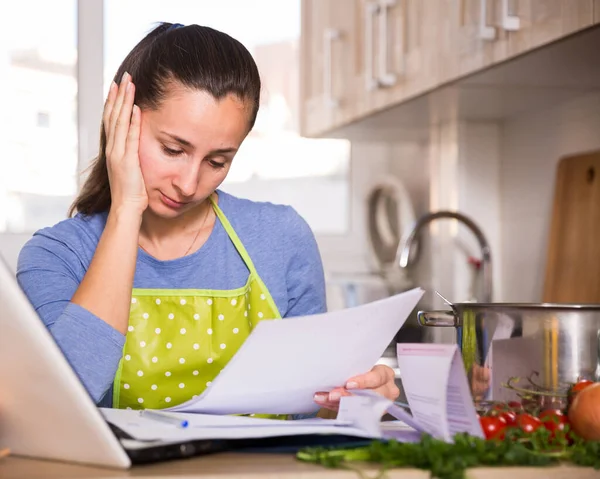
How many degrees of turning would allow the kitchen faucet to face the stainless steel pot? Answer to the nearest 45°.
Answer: approximately 90° to its left

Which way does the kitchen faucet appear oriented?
to the viewer's left

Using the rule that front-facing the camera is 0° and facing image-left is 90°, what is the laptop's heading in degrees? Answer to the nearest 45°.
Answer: approximately 225°

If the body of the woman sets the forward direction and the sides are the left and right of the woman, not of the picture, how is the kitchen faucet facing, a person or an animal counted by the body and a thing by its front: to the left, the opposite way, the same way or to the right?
to the right

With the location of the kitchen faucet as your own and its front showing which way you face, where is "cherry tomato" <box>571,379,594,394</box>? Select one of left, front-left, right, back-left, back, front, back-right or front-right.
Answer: left

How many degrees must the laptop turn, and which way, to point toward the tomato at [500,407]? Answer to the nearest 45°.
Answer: approximately 45° to its right

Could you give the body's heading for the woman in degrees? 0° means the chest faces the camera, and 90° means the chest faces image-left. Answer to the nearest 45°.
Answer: approximately 0°

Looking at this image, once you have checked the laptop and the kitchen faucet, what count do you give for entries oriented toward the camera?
0

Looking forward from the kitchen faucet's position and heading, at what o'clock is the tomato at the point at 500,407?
The tomato is roughly at 9 o'clock from the kitchen faucet.
